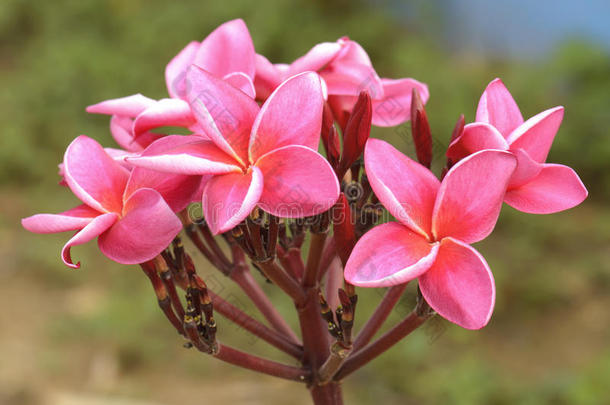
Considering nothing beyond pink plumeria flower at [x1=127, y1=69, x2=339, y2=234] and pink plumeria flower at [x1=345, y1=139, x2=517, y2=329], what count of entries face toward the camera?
2

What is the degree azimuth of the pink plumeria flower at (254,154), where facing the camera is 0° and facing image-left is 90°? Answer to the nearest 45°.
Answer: approximately 0°
